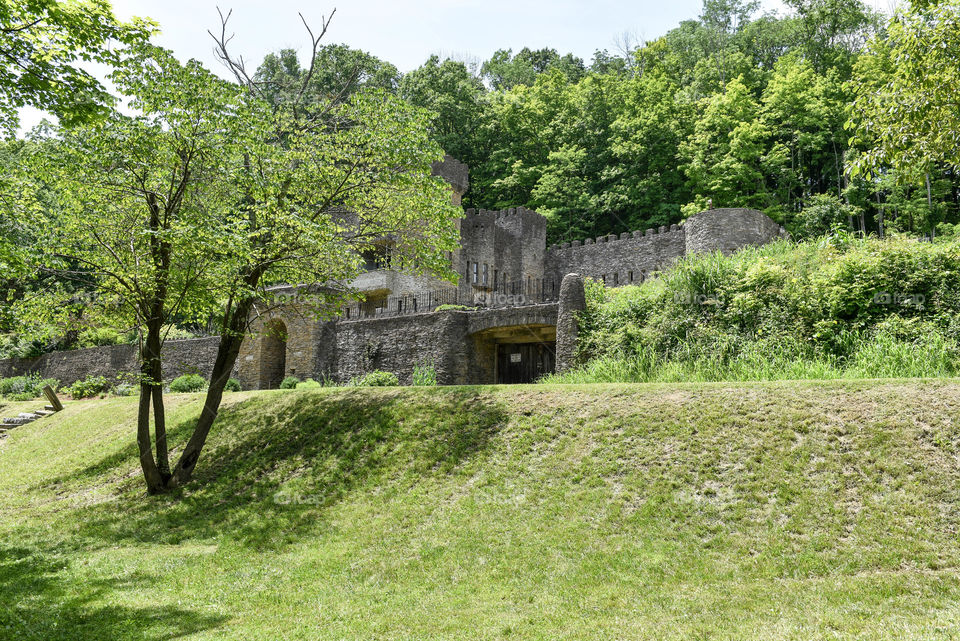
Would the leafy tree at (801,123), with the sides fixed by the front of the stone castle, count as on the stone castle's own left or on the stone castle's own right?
on the stone castle's own left

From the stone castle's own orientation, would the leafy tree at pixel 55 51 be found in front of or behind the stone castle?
in front

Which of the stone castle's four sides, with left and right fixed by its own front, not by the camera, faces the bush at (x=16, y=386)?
right

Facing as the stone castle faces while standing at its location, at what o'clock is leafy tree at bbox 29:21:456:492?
The leafy tree is roughly at 1 o'clock from the stone castle.

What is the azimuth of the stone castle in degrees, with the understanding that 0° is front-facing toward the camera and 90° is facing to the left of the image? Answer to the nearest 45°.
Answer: approximately 0°

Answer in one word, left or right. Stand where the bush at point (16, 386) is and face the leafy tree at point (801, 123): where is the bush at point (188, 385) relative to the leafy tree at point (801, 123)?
right

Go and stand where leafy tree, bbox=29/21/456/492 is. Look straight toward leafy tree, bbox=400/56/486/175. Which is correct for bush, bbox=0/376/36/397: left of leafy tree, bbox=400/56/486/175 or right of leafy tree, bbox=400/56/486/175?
left

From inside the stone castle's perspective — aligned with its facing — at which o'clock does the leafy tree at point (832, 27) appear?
The leafy tree is roughly at 8 o'clock from the stone castle.

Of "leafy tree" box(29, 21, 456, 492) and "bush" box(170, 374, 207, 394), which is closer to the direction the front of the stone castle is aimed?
the leafy tree

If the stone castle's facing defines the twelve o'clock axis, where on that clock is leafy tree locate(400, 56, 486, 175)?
The leafy tree is roughly at 6 o'clock from the stone castle.

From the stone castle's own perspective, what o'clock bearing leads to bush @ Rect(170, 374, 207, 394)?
The bush is roughly at 3 o'clock from the stone castle.

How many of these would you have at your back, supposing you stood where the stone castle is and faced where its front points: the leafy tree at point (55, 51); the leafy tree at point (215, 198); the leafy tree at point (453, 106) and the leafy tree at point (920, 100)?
1
